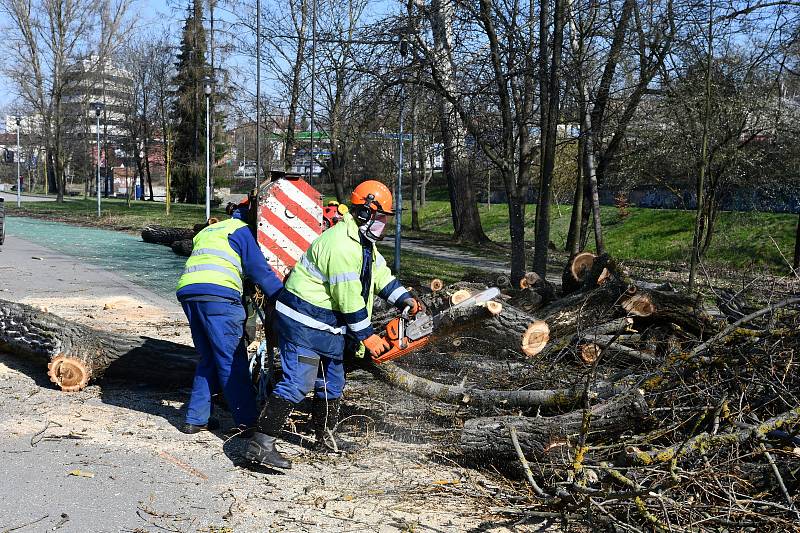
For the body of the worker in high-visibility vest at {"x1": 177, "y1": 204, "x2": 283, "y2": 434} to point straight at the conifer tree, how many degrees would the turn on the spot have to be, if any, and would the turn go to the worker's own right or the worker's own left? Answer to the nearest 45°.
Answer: approximately 45° to the worker's own left

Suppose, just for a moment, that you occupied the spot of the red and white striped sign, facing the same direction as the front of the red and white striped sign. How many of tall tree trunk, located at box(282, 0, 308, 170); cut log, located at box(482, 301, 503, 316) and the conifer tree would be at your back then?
2

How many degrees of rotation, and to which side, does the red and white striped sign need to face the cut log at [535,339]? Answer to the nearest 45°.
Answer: approximately 90° to its left

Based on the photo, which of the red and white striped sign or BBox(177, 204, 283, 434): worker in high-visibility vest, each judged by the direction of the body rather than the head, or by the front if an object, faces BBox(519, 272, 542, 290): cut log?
the worker in high-visibility vest

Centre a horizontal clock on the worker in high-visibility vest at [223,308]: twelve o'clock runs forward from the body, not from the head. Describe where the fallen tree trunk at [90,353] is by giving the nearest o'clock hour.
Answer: The fallen tree trunk is roughly at 9 o'clock from the worker in high-visibility vest.

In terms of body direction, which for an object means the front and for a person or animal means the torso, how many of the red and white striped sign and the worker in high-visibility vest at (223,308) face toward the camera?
1

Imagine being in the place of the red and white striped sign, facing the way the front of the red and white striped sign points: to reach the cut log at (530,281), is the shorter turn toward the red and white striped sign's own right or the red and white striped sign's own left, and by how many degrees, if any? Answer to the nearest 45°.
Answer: approximately 135° to the red and white striped sign's own left

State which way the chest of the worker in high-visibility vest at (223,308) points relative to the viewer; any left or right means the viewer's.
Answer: facing away from the viewer and to the right of the viewer

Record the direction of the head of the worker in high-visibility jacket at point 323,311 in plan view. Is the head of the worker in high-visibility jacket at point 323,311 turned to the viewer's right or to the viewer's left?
to the viewer's right

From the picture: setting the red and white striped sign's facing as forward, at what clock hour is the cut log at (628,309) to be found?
The cut log is roughly at 9 o'clock from the red and white striped sign.

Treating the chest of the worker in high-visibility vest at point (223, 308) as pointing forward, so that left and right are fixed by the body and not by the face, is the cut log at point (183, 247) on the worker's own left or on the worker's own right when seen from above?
on the worker's own left
